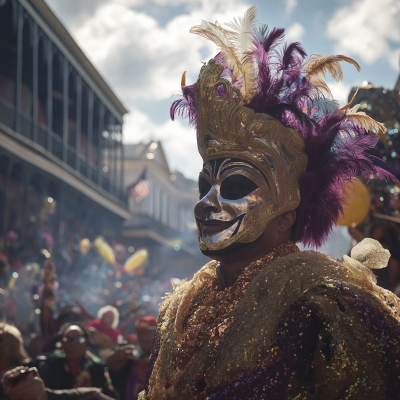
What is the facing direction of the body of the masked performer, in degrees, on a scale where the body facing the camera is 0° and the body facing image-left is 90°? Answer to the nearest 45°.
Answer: approximately 45°

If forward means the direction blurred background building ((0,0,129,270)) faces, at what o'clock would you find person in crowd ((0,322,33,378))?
The person in crowd is roughly at 3 o'clock from the blurred background building.

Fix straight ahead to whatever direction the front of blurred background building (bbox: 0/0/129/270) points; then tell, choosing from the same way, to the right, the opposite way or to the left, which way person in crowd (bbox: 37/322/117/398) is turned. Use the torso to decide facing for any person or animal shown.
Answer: to the right

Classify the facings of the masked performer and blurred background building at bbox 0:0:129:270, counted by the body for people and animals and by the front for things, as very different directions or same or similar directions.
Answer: very different directions

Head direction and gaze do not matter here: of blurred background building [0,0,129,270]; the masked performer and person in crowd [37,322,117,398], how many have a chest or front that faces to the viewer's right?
1

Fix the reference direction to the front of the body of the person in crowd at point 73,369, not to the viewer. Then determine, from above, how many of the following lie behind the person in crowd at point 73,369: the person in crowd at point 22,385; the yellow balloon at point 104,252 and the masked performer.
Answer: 1

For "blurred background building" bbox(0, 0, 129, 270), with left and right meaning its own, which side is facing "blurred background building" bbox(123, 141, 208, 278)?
left
